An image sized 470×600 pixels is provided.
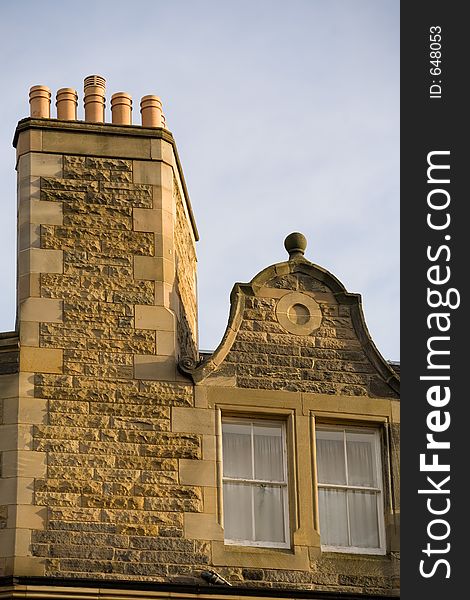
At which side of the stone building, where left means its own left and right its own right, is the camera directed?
front
